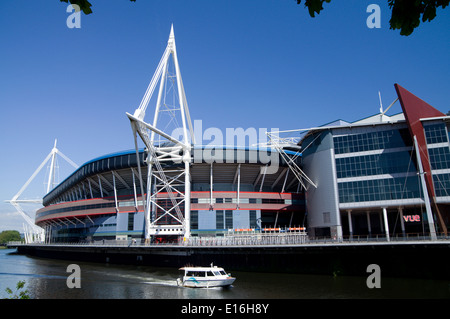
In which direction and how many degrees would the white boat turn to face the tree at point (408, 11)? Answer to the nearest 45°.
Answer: approximately 90° to its right

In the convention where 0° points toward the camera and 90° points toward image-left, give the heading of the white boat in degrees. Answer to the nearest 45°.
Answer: approximately 270°
